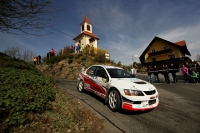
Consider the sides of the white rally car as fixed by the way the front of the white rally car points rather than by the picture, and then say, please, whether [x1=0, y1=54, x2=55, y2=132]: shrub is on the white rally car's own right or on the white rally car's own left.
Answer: on the white rally car's own right

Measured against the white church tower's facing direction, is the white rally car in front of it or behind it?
in front

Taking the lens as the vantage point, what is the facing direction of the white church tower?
facing the viewer and to the right of the viewer

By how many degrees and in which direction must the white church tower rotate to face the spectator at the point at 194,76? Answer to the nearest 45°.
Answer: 0° — it already faces them

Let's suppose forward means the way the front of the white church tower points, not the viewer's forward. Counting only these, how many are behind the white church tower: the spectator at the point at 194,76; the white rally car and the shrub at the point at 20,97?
0

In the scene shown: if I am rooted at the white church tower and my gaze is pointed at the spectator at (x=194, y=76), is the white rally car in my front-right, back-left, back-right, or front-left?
front-right

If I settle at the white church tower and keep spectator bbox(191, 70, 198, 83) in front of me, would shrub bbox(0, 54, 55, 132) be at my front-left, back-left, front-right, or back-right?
front-right

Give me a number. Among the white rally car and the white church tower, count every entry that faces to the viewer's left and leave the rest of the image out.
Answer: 0

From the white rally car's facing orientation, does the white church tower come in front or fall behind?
behind

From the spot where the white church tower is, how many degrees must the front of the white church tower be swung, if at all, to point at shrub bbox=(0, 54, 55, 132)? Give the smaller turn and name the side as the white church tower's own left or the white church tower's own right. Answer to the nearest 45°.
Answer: approximately 45° to the white church tower's own right

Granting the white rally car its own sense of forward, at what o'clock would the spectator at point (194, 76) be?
The spectator is roughly at 9 o'clock from the white rally car.

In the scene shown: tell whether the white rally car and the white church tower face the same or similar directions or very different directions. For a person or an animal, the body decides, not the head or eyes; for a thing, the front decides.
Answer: same or similar directions
